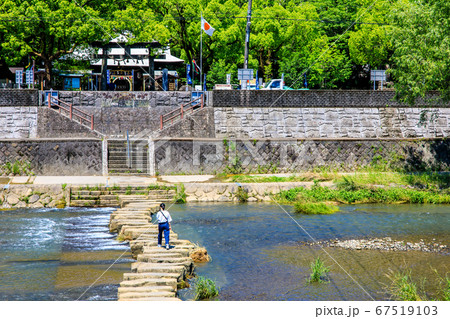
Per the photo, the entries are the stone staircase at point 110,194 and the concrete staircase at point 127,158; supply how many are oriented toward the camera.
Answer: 2

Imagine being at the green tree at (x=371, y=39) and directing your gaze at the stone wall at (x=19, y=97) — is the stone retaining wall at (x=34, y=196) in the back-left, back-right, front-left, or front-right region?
front-left

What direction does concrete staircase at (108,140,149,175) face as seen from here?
toward the camera

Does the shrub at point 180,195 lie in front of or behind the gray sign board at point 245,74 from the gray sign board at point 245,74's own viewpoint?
in front

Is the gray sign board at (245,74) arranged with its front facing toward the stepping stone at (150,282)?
yes

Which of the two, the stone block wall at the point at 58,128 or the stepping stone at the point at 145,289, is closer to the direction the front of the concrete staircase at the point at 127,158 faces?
the stepping stone

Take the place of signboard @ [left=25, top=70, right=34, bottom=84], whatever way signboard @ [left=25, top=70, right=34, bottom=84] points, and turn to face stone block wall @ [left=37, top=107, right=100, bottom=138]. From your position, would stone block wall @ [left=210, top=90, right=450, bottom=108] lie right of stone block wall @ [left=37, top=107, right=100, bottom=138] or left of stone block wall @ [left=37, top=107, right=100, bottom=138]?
left

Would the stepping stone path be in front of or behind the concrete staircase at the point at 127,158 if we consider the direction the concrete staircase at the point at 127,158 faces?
in front

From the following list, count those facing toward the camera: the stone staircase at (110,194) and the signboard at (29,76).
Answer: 2

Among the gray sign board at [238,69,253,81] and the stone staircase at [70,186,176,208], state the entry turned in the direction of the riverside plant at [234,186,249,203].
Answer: the gray sign board

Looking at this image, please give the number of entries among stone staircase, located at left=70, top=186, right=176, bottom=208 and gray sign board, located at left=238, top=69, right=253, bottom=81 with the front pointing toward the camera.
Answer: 2

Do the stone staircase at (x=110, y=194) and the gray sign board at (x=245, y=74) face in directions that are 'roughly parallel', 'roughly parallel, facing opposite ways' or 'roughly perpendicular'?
roughly parallel

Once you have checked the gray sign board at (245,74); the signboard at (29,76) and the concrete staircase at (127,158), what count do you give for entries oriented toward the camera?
3

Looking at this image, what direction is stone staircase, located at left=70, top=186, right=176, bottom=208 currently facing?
toward the camera
